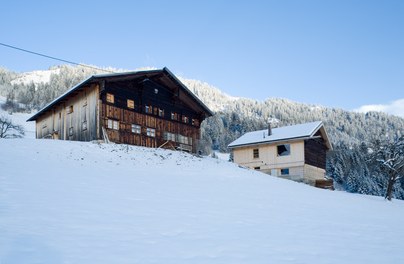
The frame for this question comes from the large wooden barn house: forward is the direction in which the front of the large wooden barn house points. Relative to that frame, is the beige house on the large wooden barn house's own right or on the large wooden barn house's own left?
on the large wooden barn house's own left

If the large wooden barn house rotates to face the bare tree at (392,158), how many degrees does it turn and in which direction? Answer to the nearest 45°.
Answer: approximately 45° to its left

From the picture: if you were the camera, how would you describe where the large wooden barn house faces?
facing the viewer and to the right of the viewer
